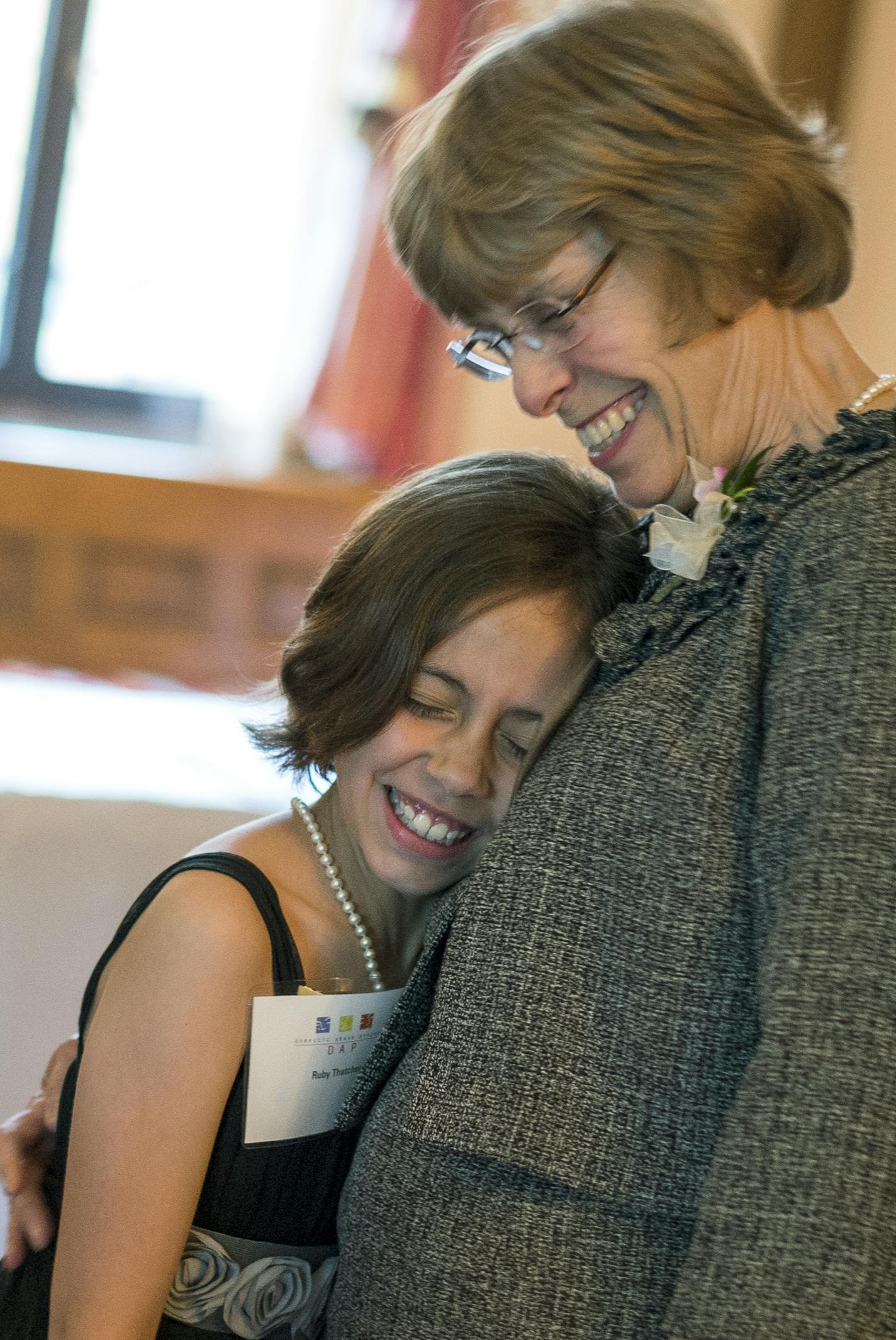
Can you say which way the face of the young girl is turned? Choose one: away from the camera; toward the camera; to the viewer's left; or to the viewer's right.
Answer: toward the camera

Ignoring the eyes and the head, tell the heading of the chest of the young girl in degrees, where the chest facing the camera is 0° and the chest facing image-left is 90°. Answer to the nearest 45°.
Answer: approximately 315°

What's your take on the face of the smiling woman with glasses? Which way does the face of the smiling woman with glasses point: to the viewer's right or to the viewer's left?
to the viewer's left

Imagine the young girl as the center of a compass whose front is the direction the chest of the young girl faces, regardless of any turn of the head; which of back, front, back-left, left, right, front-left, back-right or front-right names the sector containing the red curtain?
back-left
